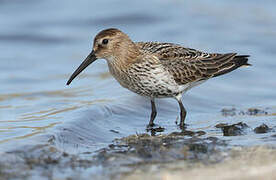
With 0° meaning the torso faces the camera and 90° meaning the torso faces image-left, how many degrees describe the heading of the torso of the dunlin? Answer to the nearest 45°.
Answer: approximately 90°

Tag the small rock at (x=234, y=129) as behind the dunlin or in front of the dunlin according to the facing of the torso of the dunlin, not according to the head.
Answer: behind

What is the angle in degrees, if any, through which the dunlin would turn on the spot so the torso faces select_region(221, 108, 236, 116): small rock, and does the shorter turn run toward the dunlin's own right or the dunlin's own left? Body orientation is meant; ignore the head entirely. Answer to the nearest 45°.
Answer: approximately 135° to the dunlin's own right
